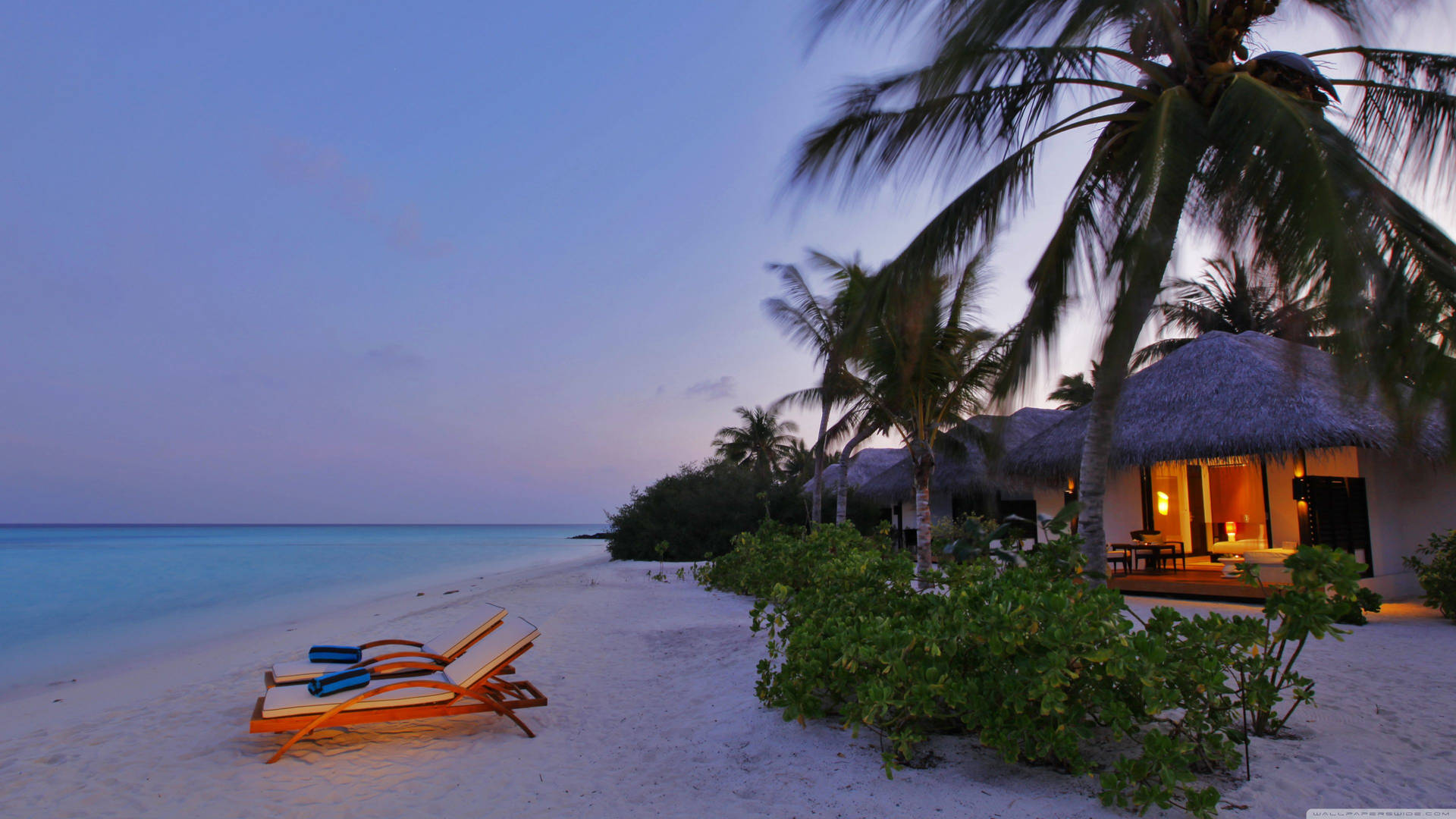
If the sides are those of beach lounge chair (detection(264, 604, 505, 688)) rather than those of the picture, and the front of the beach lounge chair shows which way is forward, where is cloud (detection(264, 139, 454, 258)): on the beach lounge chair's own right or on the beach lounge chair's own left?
on the beach lounge chair's own right

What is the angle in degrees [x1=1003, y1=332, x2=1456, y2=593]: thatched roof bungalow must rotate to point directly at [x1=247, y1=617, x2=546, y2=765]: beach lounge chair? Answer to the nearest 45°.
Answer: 0° — it already faces it

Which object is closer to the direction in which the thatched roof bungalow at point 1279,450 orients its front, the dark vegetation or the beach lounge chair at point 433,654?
the beach lounge chair

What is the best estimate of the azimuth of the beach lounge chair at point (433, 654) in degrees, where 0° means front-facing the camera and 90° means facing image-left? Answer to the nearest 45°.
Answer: approximately 90°

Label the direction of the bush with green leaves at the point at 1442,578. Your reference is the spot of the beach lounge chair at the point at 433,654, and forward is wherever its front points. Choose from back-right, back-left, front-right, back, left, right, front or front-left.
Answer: back
